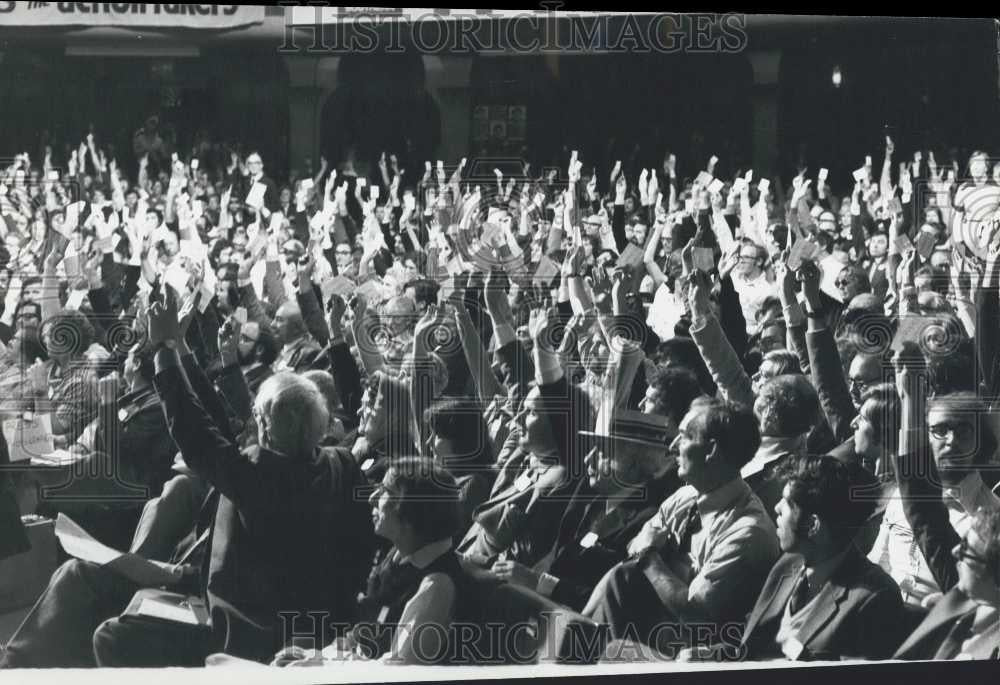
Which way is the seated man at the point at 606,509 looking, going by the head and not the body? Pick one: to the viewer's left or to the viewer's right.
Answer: to the viewer's left

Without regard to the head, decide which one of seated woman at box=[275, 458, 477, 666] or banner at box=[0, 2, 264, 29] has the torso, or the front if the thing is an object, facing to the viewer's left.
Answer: the seated woman

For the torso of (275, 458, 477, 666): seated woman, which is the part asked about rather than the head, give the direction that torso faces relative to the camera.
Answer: to the viewer's left

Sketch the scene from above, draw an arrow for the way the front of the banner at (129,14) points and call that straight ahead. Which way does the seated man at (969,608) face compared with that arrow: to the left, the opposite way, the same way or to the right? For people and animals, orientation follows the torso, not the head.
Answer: to the right

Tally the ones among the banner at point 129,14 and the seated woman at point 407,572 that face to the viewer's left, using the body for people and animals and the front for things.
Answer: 1

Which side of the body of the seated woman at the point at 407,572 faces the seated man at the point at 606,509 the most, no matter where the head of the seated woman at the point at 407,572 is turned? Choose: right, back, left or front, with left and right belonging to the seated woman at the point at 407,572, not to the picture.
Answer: back

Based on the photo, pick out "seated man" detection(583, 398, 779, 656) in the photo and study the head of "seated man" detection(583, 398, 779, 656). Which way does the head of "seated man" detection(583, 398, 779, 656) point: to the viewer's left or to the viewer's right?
to the viewer's left

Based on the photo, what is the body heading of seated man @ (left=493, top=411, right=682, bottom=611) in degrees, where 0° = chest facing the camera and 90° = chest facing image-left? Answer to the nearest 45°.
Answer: approximately 45°

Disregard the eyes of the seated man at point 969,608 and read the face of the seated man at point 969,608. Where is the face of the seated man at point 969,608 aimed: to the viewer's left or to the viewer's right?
to the viewer's left

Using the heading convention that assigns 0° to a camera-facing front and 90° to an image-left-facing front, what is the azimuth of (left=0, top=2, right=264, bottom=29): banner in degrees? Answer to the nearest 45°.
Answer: approximately 0°
